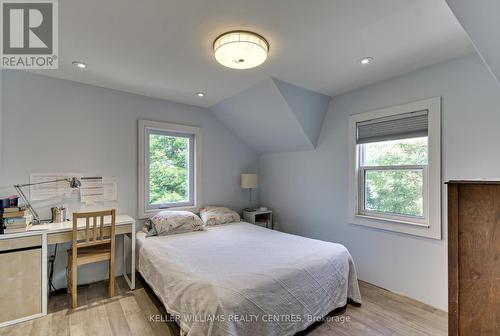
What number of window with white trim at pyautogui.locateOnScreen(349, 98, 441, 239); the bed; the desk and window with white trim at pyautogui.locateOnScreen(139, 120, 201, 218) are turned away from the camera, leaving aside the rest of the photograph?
0

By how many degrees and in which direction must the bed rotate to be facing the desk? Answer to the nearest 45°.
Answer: approximately 135° to its right

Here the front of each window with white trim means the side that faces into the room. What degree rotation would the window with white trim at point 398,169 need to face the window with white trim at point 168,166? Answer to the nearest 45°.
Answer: approximately 45° to its right

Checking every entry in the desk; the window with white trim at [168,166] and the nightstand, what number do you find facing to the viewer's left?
0

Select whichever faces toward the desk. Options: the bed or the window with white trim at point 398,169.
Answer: the window with white trim

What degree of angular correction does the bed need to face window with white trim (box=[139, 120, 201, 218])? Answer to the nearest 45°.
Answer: approximately 180°

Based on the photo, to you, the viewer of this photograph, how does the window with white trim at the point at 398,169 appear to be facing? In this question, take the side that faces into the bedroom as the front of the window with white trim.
facing the viewer and to the left of the viewer

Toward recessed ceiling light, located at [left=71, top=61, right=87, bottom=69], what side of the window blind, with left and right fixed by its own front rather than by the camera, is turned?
front

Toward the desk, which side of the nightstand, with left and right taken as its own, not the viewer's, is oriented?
right

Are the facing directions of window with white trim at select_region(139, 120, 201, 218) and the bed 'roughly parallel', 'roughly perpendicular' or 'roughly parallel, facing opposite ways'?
roughly parallel

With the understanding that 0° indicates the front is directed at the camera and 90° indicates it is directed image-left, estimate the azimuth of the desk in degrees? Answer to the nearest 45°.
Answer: approximately 315°

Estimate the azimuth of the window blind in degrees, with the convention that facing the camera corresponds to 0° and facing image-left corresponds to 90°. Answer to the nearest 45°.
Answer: approximately 45°

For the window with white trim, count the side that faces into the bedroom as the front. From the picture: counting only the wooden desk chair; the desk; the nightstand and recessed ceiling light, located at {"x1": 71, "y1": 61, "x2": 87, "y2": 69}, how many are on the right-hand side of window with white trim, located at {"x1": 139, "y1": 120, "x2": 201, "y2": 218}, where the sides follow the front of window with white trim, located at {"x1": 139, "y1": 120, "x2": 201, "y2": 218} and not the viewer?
3

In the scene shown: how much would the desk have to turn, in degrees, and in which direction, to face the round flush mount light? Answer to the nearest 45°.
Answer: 0° — it already faces it

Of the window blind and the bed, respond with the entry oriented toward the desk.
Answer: the window blind

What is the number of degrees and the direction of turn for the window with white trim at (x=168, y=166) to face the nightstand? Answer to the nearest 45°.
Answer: approximately 45° to its left

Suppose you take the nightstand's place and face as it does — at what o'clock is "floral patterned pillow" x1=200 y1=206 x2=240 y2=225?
The floral patterned pillow is roughly at 3 o'clock from the nightstand.

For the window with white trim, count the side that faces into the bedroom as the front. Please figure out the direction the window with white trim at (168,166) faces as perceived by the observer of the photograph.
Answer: facing the viewer and to the right of the viewer
